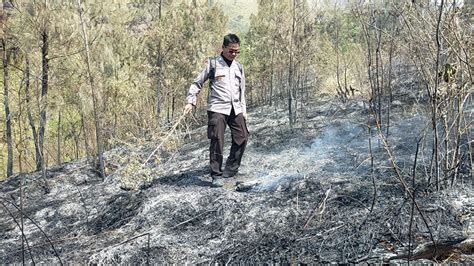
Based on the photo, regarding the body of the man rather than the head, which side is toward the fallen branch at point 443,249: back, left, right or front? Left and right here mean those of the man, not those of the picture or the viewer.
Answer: front
